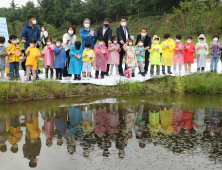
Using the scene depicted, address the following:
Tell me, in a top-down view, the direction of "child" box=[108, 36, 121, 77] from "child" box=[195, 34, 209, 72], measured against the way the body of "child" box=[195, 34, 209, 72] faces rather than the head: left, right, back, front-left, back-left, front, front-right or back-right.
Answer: front-right

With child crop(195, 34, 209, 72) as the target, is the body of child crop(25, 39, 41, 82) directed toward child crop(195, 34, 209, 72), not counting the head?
no

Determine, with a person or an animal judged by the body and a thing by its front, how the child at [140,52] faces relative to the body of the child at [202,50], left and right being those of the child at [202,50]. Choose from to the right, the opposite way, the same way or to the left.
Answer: the same way

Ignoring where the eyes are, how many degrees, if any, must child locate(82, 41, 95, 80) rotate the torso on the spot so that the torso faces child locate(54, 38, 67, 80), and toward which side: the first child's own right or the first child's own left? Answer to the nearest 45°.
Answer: approximately 90° to the first child's own right

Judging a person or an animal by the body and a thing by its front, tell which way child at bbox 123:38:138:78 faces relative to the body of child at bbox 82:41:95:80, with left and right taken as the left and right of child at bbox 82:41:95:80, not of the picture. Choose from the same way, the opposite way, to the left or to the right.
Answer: the same way

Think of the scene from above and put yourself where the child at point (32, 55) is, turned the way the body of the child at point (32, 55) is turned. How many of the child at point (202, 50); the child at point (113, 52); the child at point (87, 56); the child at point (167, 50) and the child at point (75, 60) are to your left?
5

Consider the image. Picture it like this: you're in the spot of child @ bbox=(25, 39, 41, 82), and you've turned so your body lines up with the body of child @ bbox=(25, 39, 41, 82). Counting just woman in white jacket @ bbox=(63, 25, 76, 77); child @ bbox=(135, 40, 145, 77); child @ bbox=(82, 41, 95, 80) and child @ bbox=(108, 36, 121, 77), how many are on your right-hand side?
0

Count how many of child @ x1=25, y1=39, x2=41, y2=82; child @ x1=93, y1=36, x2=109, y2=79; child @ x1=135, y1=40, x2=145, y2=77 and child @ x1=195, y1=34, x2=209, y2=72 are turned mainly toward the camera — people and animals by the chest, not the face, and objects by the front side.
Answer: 4

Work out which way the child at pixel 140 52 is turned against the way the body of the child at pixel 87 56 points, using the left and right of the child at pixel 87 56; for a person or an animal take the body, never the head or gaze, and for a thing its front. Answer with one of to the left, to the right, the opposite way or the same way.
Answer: the same way

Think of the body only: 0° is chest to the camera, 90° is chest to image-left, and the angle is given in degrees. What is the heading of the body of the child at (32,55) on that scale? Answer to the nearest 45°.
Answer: approximately 0°

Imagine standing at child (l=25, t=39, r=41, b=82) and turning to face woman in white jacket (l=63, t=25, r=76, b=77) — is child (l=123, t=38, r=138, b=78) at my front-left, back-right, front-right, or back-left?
front-right

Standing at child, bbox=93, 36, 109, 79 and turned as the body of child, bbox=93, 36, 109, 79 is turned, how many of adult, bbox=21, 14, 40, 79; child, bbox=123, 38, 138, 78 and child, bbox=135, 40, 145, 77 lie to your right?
1

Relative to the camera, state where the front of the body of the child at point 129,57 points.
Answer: toward the camera

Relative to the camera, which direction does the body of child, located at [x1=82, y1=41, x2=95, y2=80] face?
toward the camera

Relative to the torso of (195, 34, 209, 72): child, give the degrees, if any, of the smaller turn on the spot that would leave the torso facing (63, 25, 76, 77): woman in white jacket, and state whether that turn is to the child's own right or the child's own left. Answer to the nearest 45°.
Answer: approximately 45° to the child's own right

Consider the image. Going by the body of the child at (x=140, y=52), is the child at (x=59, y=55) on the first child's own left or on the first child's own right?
on the first child's own right

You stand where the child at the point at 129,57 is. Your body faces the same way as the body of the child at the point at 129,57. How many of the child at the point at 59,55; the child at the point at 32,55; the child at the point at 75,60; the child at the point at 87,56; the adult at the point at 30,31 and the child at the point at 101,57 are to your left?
0
